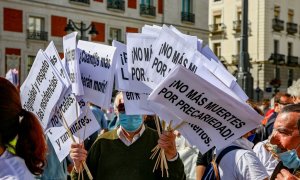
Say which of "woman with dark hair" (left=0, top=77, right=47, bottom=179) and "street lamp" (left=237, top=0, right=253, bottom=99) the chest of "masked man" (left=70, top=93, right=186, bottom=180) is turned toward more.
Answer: the woman with dark hair

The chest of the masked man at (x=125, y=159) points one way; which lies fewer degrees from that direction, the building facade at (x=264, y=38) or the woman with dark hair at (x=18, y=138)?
the woman with dark hair

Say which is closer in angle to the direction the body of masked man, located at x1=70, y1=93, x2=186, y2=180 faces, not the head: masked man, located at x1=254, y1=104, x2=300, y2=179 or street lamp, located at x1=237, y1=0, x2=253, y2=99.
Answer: the masked man

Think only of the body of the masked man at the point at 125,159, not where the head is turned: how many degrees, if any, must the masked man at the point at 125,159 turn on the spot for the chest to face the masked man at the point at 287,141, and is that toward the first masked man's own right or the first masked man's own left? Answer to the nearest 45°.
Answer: approximately 45° to the first masked man's own left

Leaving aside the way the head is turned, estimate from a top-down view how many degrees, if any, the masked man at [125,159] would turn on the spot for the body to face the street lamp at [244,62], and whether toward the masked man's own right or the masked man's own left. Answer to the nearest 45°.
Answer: approximately 180°

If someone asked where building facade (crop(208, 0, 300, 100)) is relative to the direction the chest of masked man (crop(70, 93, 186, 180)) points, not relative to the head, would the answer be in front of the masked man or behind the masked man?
behind

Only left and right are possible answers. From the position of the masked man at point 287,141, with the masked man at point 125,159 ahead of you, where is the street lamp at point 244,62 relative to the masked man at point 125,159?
right

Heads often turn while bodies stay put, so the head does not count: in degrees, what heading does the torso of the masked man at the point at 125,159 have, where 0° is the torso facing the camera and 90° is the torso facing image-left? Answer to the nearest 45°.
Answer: approximately 0°

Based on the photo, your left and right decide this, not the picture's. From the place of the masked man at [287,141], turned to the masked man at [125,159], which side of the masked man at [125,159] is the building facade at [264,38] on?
right
